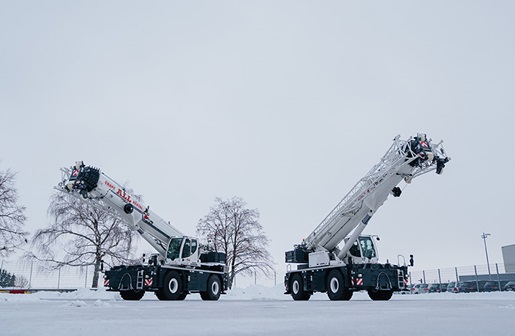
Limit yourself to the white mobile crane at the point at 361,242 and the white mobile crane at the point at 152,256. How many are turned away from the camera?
0

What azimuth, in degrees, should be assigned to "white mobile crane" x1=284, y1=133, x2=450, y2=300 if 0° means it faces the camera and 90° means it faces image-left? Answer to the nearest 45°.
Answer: approximately 315°

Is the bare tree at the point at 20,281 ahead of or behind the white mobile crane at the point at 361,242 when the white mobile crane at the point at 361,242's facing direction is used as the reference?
behind

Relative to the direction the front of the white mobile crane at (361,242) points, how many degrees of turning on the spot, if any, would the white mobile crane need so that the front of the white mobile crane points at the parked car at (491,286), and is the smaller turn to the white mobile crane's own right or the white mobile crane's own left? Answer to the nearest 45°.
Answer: approximately 90° to the white mobile crane's own left

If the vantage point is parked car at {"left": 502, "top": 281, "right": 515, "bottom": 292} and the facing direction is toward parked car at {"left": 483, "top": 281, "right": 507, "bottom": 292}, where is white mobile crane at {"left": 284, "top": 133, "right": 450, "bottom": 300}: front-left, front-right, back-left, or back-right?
front-left

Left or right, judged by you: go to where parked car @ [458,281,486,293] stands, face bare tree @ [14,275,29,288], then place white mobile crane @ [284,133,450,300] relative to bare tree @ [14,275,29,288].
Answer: left

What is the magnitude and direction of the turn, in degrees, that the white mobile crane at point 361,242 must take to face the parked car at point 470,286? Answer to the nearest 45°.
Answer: approximately 90° to its left

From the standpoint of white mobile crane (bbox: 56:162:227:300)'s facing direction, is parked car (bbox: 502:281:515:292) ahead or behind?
behind
